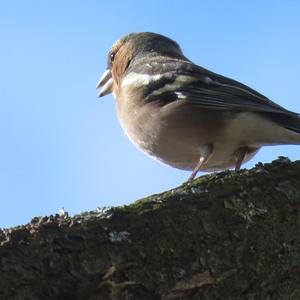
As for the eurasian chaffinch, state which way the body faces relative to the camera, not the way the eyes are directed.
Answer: to the viewer's left
